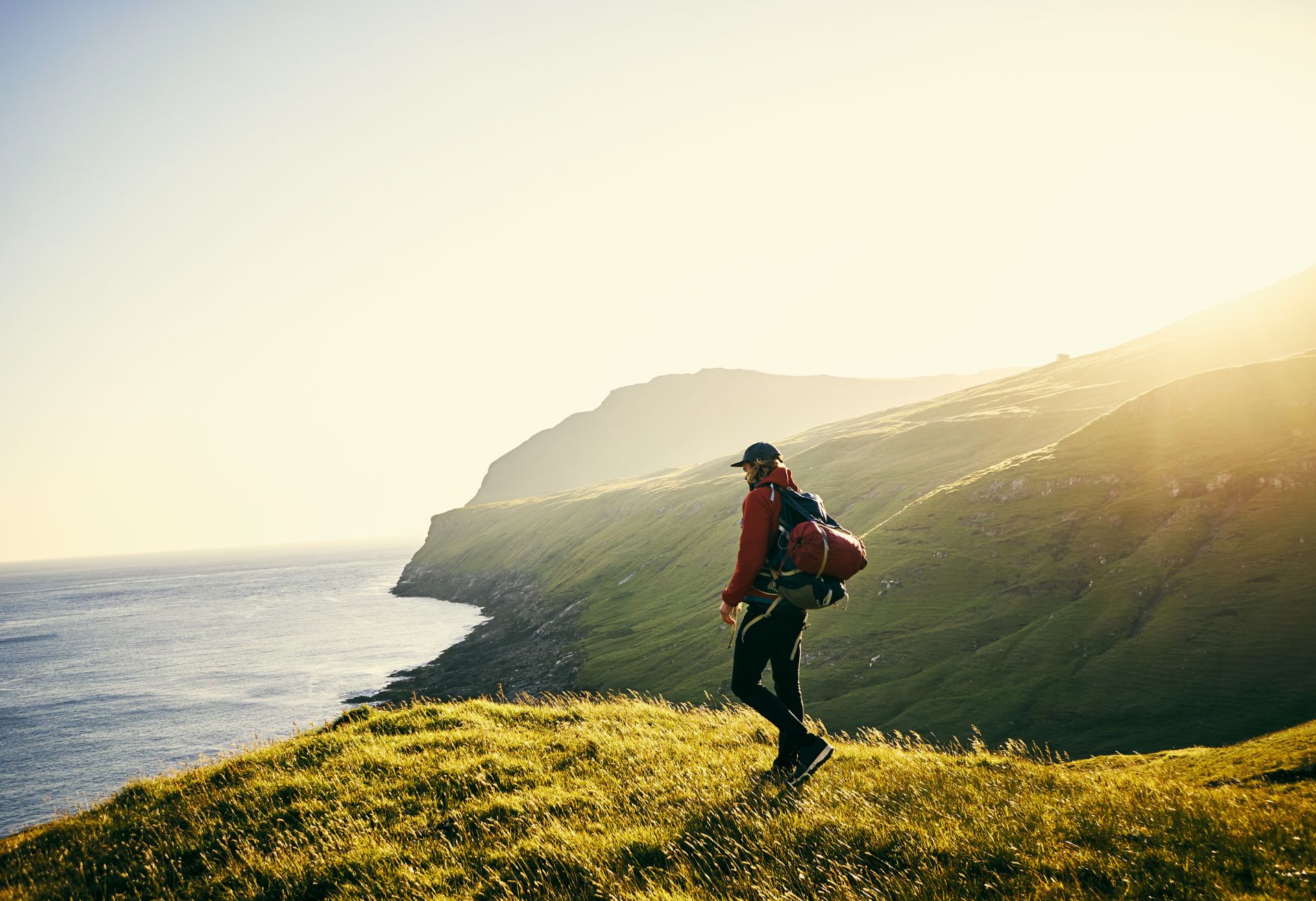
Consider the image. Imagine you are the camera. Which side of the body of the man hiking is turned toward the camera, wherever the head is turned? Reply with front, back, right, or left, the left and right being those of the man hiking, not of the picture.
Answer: left
